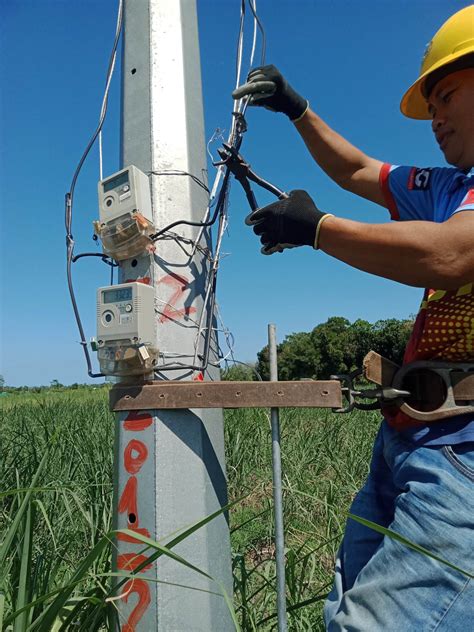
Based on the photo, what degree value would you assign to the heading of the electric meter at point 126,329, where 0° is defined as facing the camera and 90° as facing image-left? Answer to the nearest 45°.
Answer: approximately 45°

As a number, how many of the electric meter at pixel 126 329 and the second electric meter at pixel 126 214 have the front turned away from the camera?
0

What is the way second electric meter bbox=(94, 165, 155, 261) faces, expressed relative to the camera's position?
facing the viewer and to the left of the viewer
